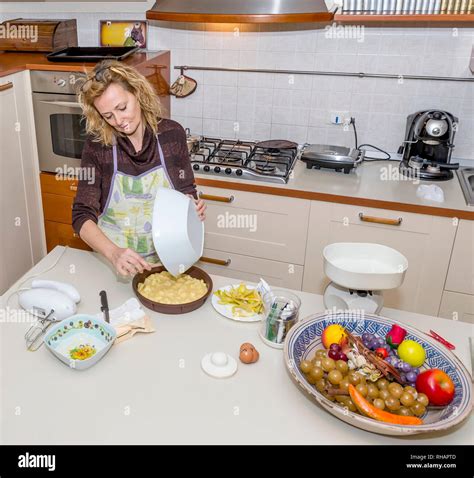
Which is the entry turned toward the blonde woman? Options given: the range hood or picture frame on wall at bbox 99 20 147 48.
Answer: the picture frame on wall

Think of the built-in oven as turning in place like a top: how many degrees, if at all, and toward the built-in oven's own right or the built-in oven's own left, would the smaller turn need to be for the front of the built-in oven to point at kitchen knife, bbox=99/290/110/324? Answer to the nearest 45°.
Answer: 0° — it already faces it

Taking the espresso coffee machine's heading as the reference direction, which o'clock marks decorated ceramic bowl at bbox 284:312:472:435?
The decorated ceramic bowl is roughly at 12 o'clock from the espresso coffee machine.

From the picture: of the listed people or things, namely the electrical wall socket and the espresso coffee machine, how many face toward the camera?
2

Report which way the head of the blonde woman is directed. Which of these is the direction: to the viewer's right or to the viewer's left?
to the viewer's right

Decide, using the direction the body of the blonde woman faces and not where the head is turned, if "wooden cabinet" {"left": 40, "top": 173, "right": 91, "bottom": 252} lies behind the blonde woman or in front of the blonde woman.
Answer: behind

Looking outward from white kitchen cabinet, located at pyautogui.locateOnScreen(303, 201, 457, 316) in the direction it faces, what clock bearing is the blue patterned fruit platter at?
The blue patterned fruit platter is roughly at 12 o'clock from the white kitchen cabinet.

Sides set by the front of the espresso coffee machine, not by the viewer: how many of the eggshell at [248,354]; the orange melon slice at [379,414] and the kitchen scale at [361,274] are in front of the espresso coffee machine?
3

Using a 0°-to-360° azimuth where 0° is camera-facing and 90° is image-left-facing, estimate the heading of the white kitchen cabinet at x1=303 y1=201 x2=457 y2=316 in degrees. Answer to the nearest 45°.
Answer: approximately 0°
